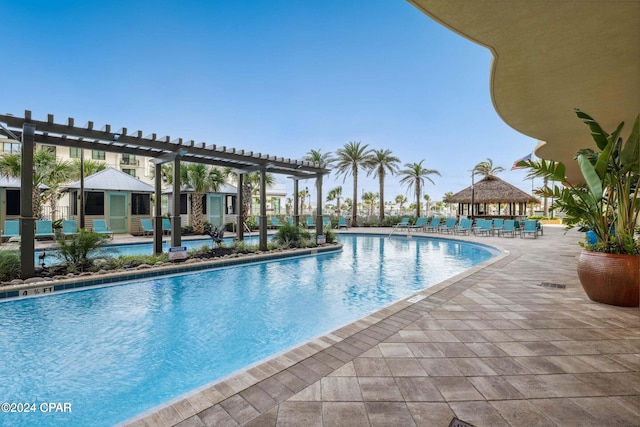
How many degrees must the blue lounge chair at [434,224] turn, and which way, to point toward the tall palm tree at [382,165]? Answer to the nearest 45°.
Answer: approximately 90° to its right

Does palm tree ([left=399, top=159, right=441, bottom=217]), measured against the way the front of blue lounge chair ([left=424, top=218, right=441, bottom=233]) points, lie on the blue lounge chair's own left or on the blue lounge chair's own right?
on the blue lounge chair's own right

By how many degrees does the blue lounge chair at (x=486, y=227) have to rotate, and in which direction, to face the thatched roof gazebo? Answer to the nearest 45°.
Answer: approximately 135° to its right

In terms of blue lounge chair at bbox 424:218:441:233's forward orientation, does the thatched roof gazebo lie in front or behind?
behind

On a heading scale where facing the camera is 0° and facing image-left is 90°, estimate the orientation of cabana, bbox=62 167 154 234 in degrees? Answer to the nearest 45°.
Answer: approximately 0°

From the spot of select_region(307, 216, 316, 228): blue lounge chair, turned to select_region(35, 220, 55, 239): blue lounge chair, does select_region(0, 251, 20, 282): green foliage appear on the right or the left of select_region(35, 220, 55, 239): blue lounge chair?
left

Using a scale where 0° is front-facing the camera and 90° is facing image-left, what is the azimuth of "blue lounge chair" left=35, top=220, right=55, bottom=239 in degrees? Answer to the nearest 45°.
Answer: approximately 0°

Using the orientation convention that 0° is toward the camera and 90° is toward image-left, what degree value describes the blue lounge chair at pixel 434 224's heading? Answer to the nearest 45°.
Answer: approximately 45°

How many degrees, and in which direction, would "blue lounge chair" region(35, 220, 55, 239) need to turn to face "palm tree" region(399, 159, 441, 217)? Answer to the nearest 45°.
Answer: approximately 90° to its left

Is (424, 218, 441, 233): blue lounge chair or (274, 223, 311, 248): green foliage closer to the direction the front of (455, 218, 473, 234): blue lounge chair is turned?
the green foliage

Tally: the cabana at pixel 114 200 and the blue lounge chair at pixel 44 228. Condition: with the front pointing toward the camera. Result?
2
